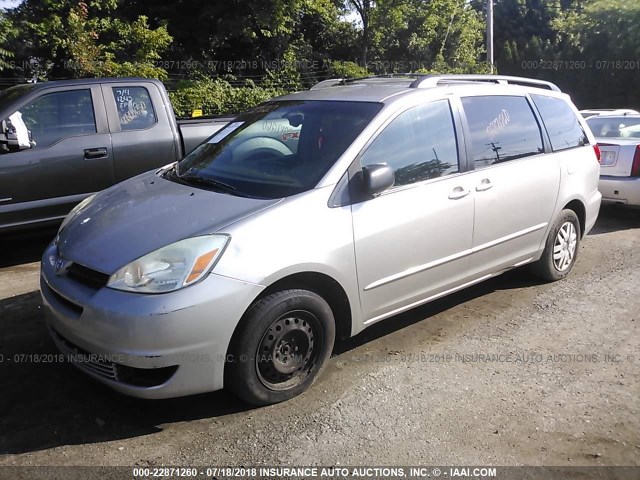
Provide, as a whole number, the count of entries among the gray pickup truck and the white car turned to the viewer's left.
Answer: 1

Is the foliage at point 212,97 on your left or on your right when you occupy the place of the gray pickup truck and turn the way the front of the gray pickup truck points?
on your right

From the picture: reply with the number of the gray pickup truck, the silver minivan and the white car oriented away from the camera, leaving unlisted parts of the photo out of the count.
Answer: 1

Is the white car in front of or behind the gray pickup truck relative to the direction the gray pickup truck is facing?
behind

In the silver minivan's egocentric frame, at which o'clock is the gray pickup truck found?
The gray pickup truck is roughly at 3 o'clock from the silver minivan.

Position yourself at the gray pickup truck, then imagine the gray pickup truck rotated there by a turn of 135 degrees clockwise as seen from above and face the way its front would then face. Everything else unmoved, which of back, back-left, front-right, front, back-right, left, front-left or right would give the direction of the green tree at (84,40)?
front-left

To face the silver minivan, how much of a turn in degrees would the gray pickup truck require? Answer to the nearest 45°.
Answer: approximately 90° to its left

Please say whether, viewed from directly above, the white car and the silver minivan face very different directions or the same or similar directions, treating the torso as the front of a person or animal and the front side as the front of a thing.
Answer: very different directions

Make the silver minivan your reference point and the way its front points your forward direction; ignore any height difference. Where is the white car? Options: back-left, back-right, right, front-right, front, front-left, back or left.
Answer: back

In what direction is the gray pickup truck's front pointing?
to the viewer's left

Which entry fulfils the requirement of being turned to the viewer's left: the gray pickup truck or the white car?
the gray pickup truck

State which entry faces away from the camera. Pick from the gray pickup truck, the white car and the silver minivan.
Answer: the white car

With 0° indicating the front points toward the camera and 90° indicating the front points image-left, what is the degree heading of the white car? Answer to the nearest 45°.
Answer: approximately 180°

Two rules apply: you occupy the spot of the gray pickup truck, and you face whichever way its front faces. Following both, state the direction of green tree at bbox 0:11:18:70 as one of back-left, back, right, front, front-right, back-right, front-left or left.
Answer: right
